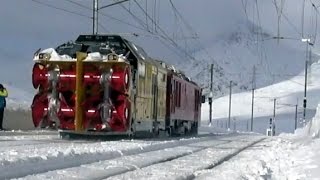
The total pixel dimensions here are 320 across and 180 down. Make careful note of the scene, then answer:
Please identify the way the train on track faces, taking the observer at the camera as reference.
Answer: facing the viewer and to the left of the viewer

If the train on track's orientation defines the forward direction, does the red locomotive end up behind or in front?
behind
